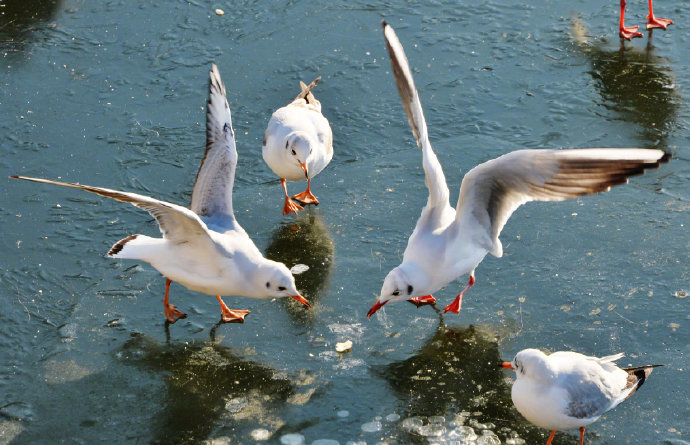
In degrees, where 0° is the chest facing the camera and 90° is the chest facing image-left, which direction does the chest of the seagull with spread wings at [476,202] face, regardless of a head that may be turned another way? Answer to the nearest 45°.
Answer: approximately 45°

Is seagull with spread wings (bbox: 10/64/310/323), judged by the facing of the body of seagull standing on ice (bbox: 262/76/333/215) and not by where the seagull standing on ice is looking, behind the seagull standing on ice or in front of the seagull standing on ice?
in front

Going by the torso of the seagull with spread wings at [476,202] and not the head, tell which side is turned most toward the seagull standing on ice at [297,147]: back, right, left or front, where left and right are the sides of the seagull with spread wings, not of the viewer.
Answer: right

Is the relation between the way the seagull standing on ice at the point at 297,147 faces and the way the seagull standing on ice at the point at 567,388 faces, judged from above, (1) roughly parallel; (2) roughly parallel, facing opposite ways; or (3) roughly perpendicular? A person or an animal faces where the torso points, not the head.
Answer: roughly perpendicular

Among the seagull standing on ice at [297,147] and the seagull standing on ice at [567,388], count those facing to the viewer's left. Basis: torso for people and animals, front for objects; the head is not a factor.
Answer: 1

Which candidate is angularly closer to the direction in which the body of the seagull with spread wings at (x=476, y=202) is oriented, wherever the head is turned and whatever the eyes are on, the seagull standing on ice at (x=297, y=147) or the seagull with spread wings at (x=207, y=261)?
the seagull with spread wings

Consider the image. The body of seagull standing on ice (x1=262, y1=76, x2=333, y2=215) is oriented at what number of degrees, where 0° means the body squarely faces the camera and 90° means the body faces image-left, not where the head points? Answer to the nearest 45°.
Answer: approximately 0°

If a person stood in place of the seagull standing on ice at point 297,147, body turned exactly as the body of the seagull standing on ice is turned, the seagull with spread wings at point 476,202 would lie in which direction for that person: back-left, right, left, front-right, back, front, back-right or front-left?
front-left

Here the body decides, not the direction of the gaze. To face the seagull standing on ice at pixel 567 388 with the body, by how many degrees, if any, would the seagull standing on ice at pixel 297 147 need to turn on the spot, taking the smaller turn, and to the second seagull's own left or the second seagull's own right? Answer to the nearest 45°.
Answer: approximately 45° to the second seagull's own left

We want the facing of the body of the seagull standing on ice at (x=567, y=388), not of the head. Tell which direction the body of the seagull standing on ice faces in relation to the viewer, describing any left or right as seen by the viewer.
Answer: facing to the left of the viewer

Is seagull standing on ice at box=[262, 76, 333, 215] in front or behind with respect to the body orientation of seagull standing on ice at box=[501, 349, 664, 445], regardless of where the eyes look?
in front
